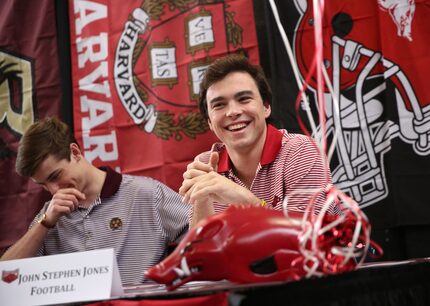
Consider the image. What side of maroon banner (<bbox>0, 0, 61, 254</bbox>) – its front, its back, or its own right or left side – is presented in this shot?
front

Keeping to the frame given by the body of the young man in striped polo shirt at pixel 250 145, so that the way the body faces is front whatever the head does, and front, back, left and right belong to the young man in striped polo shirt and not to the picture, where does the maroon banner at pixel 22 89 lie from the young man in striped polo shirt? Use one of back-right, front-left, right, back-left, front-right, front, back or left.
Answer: right

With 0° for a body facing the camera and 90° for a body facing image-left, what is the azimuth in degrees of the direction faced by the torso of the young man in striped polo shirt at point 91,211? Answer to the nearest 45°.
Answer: approximately 45°

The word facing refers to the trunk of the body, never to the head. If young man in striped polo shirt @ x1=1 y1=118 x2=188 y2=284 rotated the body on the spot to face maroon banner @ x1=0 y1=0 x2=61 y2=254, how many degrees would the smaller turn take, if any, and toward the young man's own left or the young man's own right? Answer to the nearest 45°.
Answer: approximately 135° to the young man's own right

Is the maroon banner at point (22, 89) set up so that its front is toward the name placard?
yes

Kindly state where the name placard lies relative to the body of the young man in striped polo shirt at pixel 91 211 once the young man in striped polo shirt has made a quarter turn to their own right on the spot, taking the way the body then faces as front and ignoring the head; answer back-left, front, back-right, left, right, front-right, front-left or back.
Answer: back-left

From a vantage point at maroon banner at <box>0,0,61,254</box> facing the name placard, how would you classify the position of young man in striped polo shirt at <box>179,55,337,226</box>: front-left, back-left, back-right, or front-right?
front-left

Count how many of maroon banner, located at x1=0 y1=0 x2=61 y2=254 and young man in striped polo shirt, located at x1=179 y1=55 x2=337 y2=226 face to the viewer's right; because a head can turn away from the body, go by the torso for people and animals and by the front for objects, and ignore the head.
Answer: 0

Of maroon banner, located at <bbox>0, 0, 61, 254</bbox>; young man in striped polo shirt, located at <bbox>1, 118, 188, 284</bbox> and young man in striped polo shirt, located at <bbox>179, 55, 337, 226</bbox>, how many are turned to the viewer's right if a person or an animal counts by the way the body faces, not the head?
0

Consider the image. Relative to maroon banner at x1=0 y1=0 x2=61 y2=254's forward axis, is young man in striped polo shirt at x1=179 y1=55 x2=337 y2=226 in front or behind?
in front

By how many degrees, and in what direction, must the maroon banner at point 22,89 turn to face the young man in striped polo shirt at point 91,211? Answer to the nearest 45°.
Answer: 0° — it already faces them

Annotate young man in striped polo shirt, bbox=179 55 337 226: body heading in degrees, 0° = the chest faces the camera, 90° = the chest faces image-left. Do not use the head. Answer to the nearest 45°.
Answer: approximately 45°
